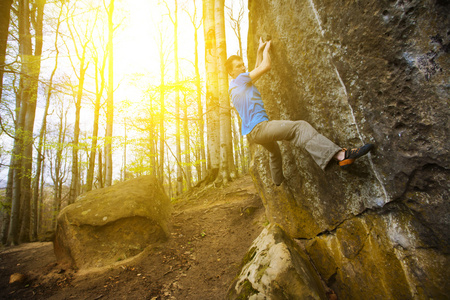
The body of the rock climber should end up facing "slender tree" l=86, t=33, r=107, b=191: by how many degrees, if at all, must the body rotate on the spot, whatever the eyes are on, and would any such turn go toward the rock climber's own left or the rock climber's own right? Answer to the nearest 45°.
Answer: approximately 135° to the rock climber's own left

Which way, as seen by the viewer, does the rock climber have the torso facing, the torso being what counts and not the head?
to the viewer's right

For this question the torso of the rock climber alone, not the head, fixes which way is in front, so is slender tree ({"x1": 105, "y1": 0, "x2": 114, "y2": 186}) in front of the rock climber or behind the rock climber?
behind

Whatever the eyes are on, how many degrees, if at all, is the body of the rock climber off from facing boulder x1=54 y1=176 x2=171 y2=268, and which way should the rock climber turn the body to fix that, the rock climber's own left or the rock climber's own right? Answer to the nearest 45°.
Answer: approximately 180°

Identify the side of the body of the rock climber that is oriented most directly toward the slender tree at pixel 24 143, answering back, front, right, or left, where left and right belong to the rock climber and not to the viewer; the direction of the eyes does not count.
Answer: back

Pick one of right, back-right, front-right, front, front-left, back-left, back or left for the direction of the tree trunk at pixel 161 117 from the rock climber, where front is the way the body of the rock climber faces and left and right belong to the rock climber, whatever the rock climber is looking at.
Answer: back-left
